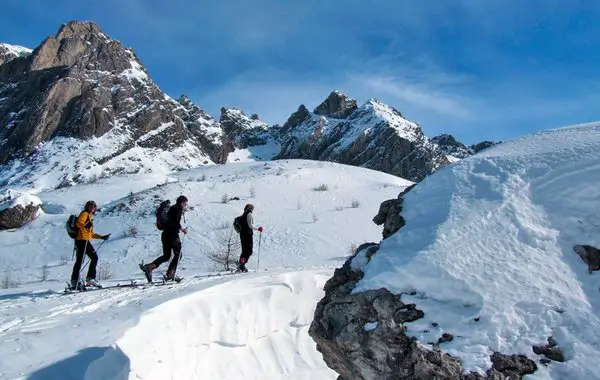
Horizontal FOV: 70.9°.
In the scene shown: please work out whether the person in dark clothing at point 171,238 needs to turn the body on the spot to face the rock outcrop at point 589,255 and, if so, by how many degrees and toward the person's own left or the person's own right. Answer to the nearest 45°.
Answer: approximately 45° to the person's own right

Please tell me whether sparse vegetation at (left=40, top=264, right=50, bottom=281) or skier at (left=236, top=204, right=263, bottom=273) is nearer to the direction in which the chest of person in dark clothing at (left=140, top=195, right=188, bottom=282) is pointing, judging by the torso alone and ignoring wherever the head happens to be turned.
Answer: the skier

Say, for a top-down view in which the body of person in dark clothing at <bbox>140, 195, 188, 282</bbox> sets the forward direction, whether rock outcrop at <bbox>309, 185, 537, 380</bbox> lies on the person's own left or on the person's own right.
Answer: on the person's own right

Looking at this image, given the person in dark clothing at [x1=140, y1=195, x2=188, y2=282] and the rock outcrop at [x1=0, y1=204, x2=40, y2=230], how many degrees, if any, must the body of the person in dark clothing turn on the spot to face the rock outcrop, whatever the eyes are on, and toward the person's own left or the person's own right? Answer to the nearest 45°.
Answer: approximately 135° to the person's own left

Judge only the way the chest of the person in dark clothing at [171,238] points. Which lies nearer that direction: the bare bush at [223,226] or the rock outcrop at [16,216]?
the bare bush

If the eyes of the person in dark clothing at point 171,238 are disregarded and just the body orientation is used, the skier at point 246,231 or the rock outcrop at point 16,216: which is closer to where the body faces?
the skier

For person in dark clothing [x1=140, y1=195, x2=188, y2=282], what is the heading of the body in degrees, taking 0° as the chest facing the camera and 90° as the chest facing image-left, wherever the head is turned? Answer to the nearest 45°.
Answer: approximately 270°

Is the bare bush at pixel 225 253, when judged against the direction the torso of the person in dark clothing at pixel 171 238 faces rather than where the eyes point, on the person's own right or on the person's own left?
on the person's own left

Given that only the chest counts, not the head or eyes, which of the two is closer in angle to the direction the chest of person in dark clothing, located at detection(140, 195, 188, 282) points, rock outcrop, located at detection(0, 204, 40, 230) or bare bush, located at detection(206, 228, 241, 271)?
the bare bush
